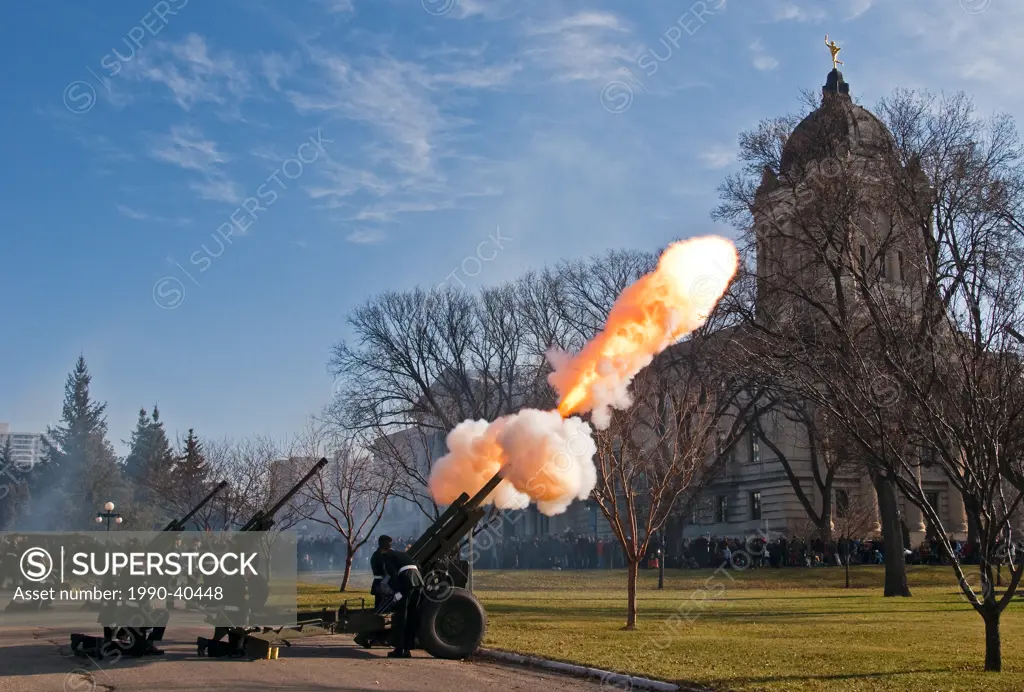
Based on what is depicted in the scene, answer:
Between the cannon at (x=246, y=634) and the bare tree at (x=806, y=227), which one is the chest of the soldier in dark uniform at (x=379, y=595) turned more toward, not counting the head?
the bare tree

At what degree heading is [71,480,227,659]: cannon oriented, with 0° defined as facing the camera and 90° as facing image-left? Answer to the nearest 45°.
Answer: approximately 270°

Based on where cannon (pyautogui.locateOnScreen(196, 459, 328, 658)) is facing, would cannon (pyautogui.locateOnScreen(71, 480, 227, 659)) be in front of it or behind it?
behind

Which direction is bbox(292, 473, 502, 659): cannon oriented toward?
to the viewer's right

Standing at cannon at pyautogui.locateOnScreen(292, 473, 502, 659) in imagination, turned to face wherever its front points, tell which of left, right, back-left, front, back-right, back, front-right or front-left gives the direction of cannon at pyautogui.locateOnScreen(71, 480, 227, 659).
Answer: back

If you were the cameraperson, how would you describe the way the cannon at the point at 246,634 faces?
facing to the right of the viewer

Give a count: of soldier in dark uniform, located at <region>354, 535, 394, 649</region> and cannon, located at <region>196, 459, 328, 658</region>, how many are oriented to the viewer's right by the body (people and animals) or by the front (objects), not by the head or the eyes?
2

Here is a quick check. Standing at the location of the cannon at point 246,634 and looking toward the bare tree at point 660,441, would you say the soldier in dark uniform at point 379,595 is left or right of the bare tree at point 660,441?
right
